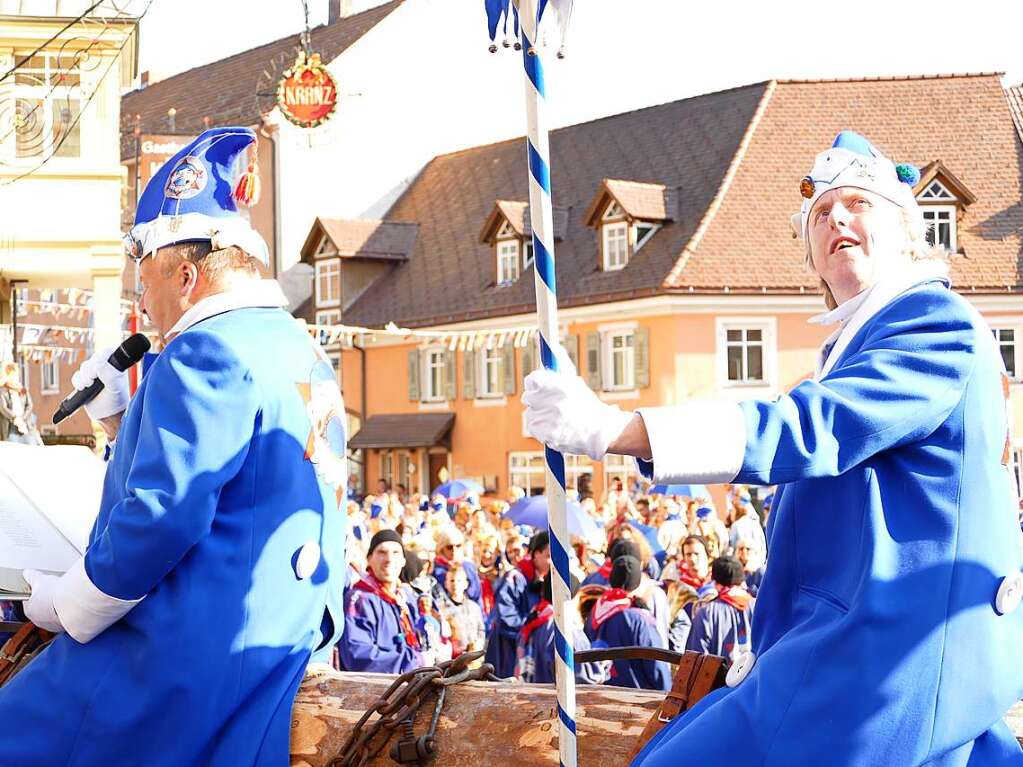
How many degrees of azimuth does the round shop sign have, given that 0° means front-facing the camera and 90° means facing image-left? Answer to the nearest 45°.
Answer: approximately 0°

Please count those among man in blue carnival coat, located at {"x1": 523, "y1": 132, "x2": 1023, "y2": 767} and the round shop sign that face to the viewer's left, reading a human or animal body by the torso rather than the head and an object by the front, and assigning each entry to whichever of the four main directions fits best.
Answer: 1

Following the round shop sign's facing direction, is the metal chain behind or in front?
in front

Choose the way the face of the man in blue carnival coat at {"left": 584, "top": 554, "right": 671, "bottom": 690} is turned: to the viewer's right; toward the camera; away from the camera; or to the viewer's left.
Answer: away from the camera

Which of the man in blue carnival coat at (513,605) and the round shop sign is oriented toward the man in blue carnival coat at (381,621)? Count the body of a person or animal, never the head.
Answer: the round shop sign

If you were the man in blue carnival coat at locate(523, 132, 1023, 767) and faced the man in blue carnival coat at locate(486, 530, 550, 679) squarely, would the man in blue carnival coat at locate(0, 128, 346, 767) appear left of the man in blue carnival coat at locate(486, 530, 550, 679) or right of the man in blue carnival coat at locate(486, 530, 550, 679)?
left

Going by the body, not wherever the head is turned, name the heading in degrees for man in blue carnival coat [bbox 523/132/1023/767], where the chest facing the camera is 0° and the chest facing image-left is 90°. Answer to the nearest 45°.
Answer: approximately 90°
